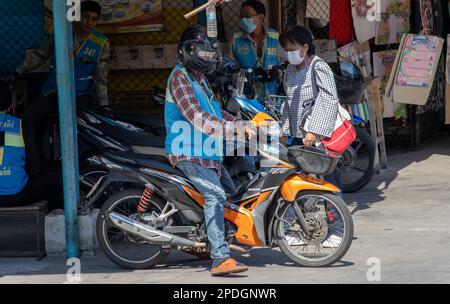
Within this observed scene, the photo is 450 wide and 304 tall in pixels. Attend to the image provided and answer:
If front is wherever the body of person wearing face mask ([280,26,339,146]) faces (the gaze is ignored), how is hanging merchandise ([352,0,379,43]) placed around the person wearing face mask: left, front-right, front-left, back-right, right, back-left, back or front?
back-right

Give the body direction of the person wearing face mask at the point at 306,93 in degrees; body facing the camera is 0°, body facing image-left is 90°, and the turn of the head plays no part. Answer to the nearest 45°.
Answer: approximately 45°

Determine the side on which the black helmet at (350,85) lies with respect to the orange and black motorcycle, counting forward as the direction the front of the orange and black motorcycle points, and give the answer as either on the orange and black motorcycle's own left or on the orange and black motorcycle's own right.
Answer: on the orange and black motorcycle's own left

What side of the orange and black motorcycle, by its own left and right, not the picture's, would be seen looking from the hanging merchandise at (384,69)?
left

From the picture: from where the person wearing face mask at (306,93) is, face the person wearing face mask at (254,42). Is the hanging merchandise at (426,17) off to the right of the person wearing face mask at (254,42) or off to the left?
right

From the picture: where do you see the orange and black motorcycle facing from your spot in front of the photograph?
facing to the right of the viewer

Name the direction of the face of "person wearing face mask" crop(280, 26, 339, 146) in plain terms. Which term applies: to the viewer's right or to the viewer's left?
to the viewer's left
